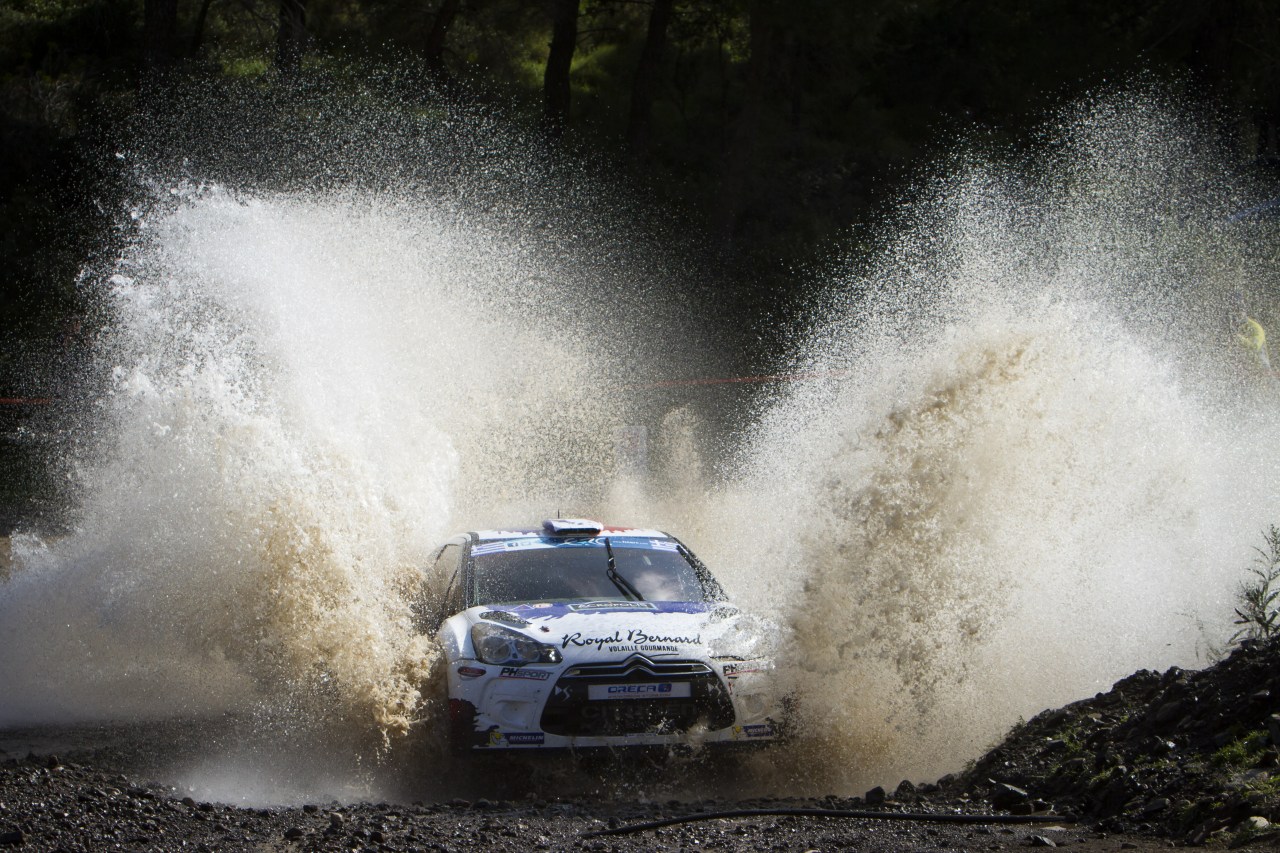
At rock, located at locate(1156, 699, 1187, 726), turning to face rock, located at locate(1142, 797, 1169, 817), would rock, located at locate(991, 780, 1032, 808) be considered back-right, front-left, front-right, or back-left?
front-right

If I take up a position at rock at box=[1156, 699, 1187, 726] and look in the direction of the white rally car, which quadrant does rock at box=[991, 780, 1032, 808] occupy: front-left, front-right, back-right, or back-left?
front-left

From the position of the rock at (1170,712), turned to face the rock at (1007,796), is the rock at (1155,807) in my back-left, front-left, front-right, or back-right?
front-left

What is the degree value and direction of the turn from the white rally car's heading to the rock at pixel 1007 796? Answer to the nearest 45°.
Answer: approximately 45° to its left

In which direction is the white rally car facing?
toward the camera

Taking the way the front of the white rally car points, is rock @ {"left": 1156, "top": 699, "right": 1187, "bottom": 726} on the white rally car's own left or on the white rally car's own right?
on the white rally car's own left

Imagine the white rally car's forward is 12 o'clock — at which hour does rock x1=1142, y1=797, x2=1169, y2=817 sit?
The rock is roughly at 10 o'clock from the white rally car.

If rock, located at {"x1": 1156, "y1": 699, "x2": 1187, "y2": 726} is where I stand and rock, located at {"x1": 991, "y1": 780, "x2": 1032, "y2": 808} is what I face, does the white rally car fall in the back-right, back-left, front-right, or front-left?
front-right
